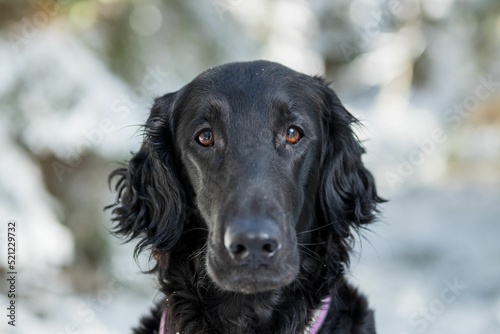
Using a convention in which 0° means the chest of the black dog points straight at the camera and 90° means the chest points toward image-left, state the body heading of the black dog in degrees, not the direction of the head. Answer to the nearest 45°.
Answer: approximately 0°
